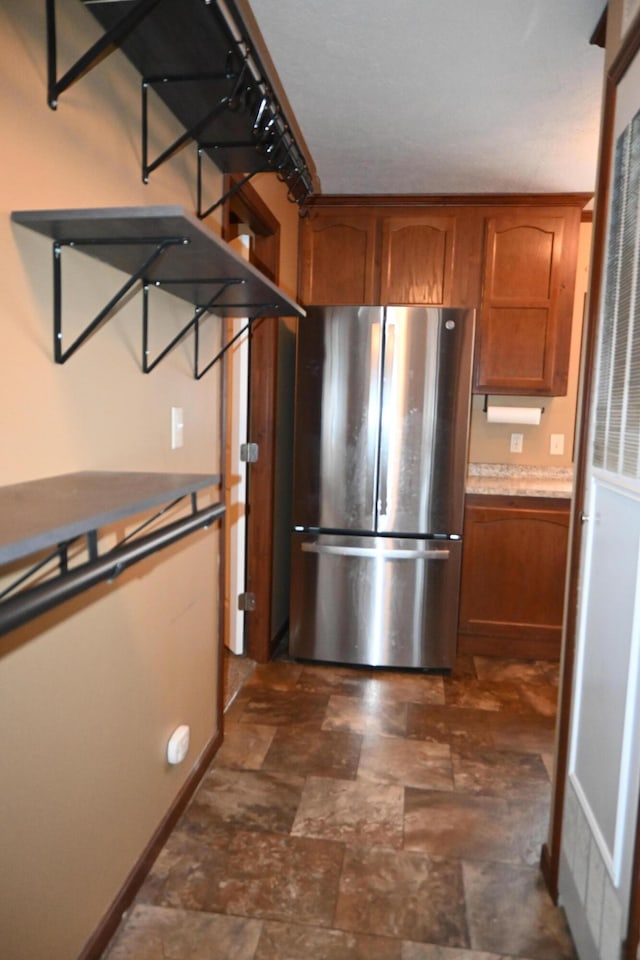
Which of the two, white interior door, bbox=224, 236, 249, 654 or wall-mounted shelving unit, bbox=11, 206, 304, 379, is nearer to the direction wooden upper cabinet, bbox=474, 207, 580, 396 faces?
the wall-mounted shelving unit

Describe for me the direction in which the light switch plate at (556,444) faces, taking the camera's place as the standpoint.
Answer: facing the viewer

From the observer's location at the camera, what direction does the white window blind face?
facing to the left of the viewer

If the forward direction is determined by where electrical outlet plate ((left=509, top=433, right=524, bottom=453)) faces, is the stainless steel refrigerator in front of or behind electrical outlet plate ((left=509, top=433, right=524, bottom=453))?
in front

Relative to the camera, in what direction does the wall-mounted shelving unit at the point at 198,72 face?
facing to the right of the viewer

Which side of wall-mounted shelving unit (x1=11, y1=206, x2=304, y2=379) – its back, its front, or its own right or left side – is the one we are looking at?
right

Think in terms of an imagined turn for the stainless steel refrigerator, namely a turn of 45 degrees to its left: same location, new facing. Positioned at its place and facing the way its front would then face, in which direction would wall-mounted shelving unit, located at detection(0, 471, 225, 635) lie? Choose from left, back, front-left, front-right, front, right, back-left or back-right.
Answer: front-right

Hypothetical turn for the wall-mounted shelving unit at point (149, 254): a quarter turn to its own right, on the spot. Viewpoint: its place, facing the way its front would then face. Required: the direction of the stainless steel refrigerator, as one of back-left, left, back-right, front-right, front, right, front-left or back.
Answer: back-left

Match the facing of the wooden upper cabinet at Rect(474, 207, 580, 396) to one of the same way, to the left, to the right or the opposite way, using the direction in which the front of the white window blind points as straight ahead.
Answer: to the left

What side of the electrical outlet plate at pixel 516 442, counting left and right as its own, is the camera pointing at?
front

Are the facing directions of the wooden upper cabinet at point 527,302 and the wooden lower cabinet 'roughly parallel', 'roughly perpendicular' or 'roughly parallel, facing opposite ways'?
roughly parallel

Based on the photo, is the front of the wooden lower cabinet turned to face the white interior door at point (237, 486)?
no

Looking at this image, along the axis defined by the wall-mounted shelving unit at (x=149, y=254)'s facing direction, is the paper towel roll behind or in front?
in front

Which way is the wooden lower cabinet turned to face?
toward the camera
